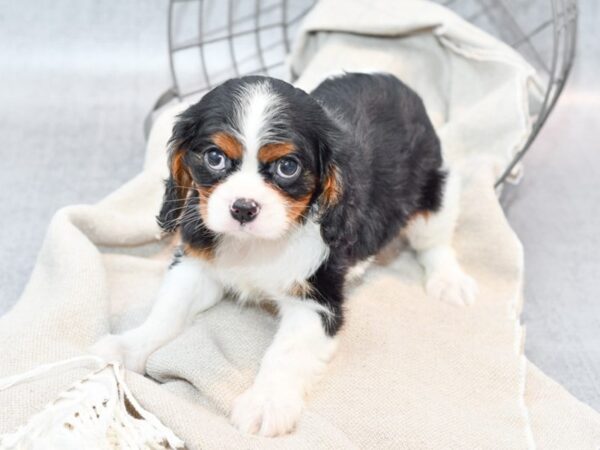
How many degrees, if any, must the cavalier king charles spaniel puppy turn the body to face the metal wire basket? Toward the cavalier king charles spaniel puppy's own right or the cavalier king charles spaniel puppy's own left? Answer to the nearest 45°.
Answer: approximately 135° to the cavalier king charles spaniel puppy's own right

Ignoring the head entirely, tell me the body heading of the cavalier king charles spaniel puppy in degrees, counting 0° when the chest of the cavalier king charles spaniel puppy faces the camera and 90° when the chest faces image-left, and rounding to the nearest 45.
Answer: approximately 45°
